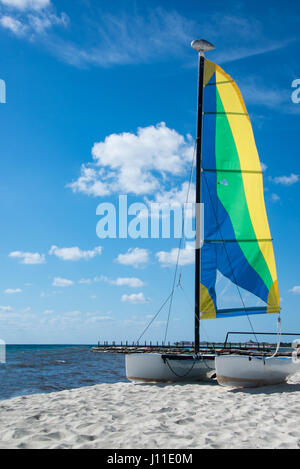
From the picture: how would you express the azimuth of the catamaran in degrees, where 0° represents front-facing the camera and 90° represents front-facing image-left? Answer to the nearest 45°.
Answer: approximately 45°
